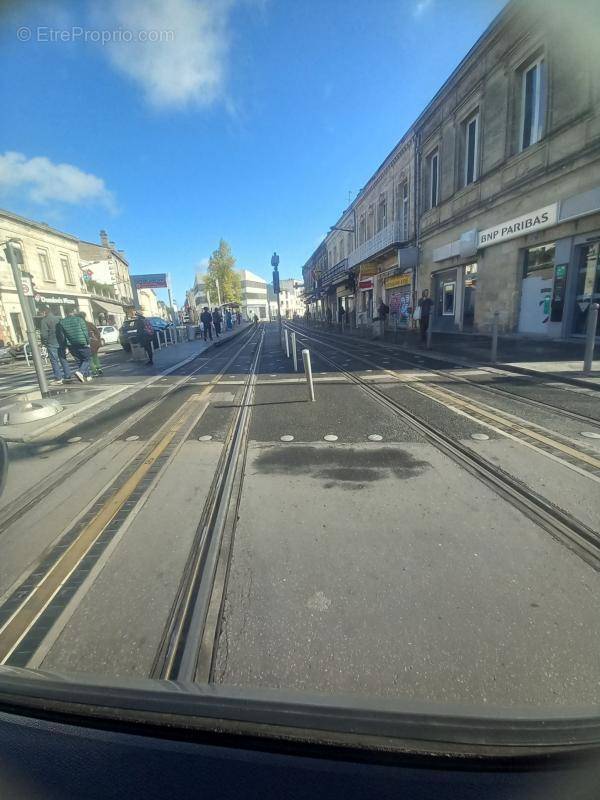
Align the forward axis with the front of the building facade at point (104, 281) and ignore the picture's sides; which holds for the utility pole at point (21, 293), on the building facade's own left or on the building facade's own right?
on the building facade's own right

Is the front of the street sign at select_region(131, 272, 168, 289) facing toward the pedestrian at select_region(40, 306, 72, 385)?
yes

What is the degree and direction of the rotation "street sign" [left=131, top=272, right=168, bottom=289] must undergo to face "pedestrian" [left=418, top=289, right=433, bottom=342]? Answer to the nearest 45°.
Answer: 0° — it already faces them

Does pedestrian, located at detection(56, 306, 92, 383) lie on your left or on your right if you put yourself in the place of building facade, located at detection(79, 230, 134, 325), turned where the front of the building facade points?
on your right

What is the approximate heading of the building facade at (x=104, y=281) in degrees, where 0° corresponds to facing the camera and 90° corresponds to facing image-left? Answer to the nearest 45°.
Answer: approximately 315°

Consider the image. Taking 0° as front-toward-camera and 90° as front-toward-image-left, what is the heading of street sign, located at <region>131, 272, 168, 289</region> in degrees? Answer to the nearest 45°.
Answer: approximately 0°
